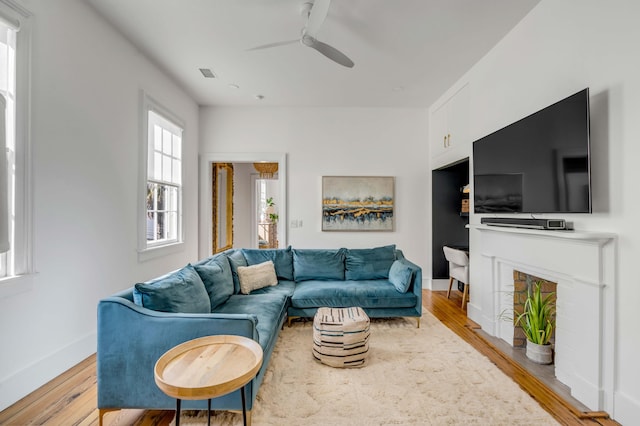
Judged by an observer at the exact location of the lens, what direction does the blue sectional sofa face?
facing the viewer and to the right of the viewer

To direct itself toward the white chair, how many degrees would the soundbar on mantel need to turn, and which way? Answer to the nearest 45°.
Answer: approximately 90° to its right

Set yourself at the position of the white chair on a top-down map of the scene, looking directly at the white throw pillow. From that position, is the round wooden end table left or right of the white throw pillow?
left

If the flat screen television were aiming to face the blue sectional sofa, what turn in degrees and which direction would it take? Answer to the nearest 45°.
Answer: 0° — it already faces it

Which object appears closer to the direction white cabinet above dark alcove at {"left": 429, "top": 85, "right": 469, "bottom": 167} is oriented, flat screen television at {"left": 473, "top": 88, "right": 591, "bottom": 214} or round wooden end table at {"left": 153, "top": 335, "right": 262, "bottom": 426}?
the round wooden end table

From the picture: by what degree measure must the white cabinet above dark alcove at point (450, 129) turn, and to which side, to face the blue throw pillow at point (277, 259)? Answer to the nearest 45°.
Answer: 0° — it already faces it

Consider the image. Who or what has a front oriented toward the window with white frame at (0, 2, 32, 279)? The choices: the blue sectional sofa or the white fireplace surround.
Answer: the white fireplace surround

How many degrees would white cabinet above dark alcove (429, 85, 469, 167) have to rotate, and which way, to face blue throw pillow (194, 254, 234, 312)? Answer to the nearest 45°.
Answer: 0° — it already faces it

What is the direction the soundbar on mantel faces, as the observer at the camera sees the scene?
facing the viewer and to the left of the viewer

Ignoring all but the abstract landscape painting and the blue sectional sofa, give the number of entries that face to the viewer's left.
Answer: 0

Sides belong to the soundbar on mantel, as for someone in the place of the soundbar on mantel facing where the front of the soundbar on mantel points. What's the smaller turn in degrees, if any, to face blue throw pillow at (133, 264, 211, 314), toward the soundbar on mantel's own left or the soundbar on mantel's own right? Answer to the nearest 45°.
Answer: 0° — it already faces it

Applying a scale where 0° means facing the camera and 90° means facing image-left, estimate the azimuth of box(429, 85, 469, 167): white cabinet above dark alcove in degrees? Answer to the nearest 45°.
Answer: approximately 45°

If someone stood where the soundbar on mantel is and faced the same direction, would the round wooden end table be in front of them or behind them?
in front

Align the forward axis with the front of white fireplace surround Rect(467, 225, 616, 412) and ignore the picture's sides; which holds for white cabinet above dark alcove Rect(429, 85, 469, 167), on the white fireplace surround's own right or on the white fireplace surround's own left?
on the white fireplace surround's own right

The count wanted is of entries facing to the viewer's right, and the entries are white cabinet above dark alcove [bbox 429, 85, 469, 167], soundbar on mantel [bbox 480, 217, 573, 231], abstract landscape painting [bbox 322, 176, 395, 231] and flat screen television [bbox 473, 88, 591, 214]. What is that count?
0

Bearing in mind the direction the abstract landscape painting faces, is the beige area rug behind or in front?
in front
